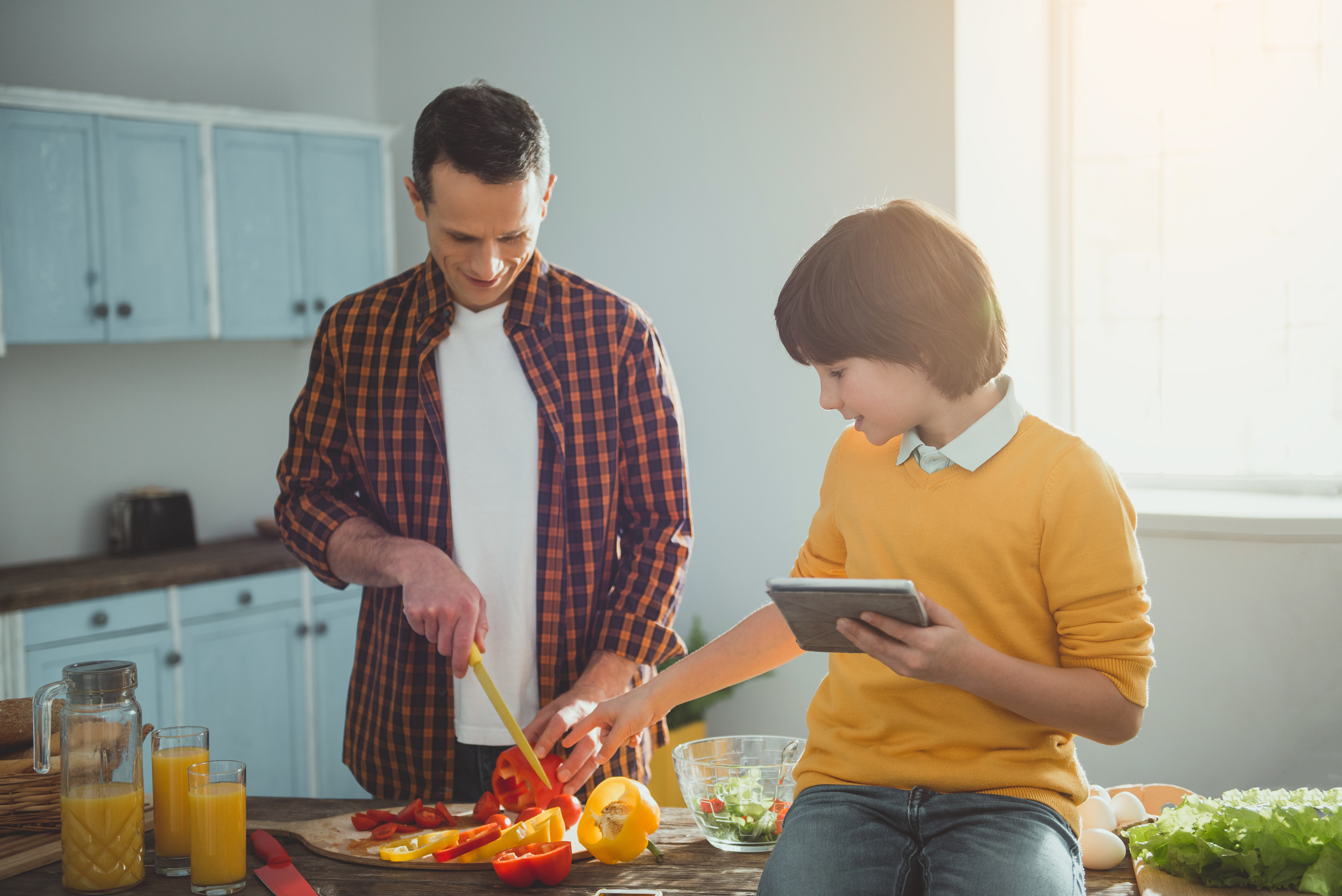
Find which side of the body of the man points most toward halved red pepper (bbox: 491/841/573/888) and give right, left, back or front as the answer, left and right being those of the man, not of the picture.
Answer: front

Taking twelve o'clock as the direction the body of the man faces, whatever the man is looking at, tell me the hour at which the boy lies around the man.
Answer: The boy is roughly at 11 o'clock from the man.

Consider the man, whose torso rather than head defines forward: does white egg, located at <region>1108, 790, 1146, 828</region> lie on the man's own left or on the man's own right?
on the man's own left

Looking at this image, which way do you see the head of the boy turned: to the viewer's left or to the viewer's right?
to the viewer's left

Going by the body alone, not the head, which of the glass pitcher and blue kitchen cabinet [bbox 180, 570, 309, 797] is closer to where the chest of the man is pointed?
the glass pitcher

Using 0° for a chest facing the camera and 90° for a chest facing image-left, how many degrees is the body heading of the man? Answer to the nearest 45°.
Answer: approximately 0°

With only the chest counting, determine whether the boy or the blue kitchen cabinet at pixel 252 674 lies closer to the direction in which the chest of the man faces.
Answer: the boy
